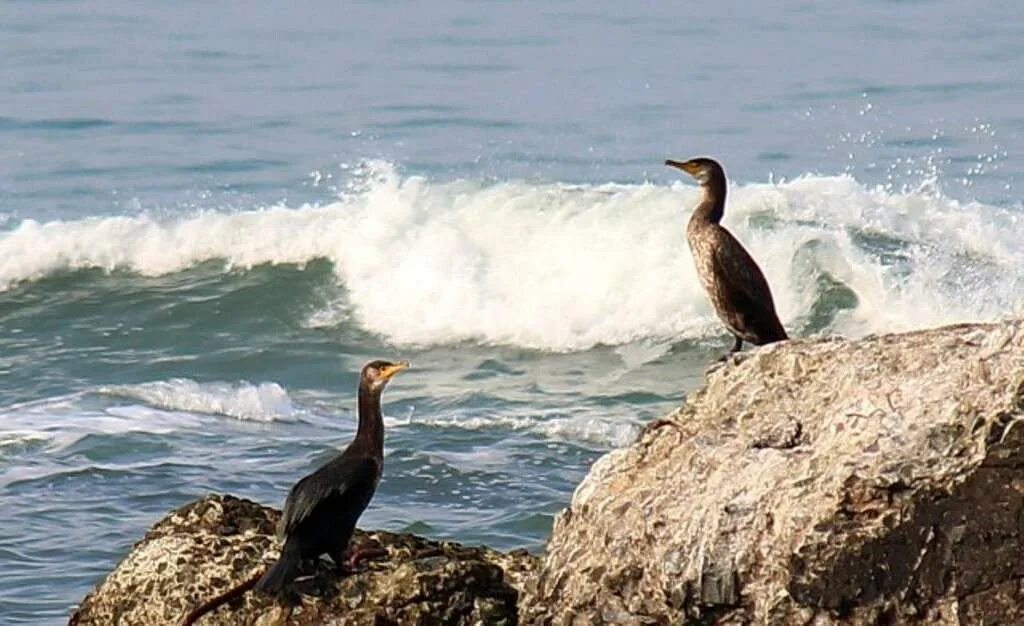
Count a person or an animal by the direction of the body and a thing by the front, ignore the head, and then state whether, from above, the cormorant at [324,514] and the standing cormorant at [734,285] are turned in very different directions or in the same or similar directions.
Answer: very different directions

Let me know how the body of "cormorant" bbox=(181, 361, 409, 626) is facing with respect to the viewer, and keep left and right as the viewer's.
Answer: facing to the right of the viewer

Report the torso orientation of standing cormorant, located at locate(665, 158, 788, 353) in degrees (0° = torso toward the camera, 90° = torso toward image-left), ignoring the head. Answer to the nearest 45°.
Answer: approximately 90°

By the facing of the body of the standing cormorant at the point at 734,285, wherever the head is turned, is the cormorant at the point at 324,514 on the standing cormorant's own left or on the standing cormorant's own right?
on the standing cormorant's own left

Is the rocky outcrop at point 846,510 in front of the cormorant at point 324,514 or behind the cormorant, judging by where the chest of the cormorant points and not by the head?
in front

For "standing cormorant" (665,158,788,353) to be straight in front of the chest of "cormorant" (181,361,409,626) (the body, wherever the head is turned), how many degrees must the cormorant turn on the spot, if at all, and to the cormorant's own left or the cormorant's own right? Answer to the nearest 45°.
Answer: approximately 45° to the cormorant's own left
